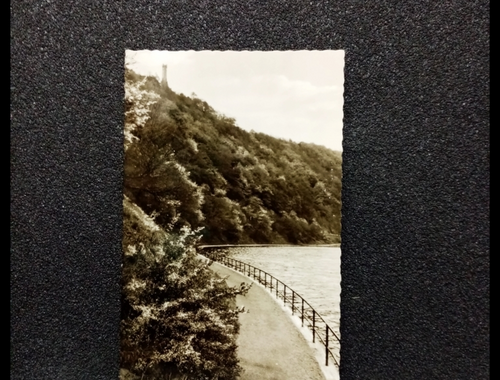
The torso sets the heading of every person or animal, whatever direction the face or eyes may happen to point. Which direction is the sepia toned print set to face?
toward the camera
